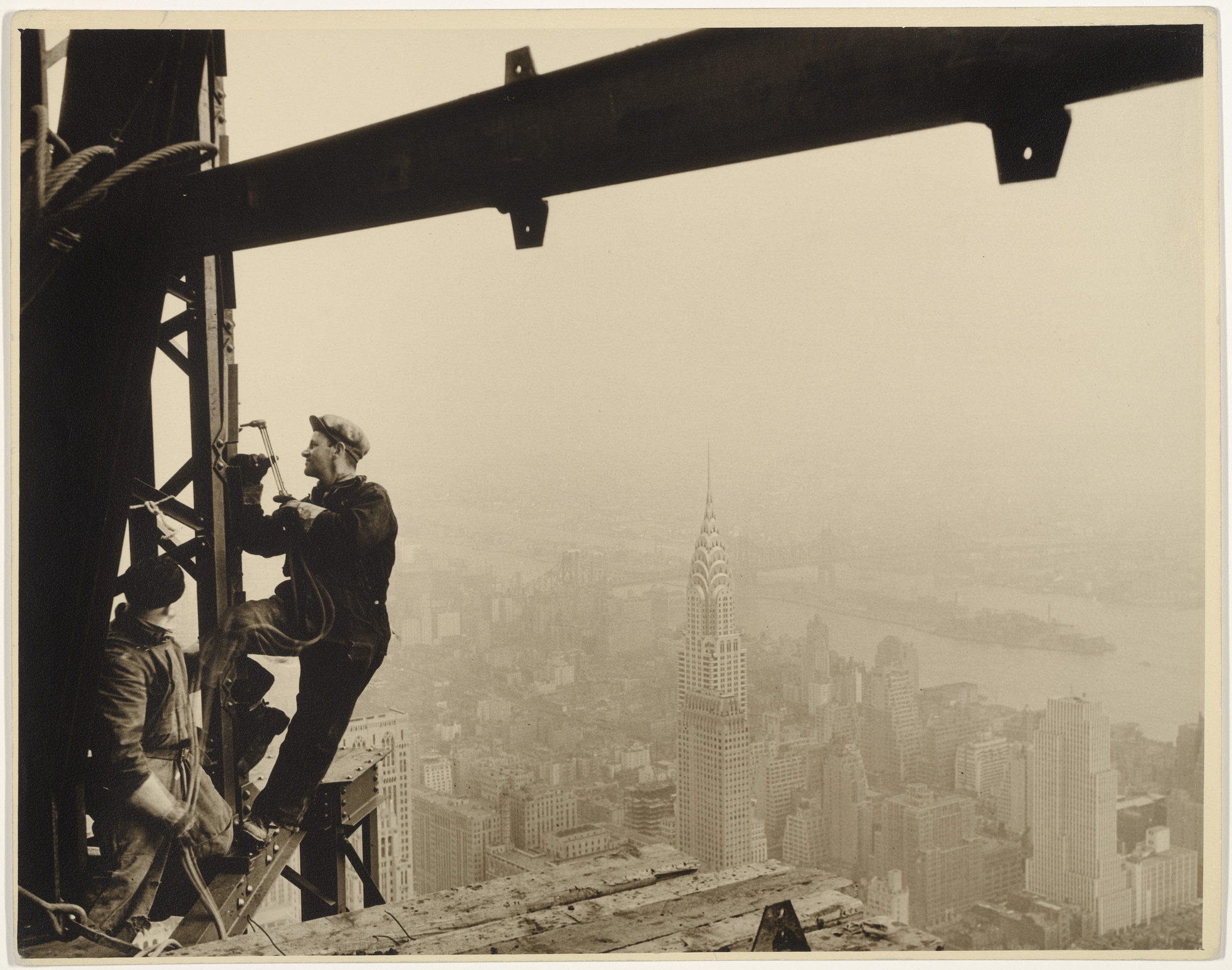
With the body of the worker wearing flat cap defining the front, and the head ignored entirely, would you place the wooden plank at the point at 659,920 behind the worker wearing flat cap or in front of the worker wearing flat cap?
behind

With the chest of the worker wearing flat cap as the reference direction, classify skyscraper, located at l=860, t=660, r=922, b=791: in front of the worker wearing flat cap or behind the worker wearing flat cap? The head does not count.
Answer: behind

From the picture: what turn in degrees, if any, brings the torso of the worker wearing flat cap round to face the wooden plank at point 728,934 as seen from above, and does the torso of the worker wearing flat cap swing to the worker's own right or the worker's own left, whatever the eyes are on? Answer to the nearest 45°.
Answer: approximately 180°

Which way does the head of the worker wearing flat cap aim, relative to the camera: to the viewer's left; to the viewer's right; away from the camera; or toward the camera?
to the viewer's left

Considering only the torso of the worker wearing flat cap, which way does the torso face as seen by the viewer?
to the viewer's left

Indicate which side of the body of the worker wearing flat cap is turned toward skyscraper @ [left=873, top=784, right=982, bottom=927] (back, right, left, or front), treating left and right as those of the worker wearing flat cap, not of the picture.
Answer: right
